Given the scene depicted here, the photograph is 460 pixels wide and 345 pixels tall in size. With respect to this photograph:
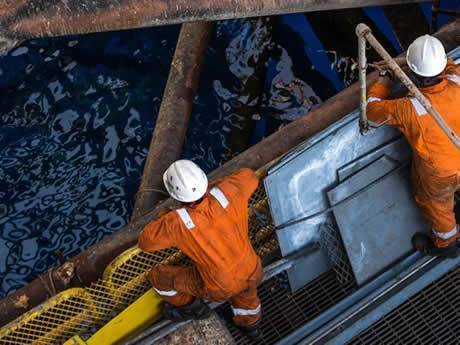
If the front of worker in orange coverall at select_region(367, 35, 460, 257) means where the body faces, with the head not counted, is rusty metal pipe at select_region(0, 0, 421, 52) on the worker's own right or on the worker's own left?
on the worker's own left

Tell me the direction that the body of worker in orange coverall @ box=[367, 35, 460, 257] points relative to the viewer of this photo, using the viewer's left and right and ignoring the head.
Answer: facing away from the viewer and to the left of the viewer

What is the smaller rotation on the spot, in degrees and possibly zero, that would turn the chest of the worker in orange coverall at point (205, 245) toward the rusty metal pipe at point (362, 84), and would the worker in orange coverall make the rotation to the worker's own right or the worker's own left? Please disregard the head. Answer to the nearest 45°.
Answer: approximately 135° to the worker's own right

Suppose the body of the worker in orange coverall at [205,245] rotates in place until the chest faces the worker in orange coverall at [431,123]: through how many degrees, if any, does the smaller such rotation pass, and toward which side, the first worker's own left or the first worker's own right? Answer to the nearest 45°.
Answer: approximately 135° to the first worker's own right

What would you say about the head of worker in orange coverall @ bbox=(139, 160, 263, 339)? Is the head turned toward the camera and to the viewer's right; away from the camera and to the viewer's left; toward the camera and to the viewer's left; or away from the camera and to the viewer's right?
away from the camera and to the viewer's left

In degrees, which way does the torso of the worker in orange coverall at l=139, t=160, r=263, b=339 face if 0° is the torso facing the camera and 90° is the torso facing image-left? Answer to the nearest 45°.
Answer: approximately 135°
